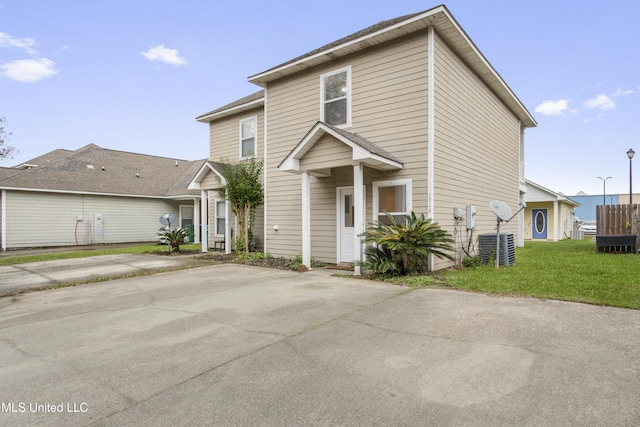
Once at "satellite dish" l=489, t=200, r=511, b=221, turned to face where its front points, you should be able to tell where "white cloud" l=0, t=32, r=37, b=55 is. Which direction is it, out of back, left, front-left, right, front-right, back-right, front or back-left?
back-right

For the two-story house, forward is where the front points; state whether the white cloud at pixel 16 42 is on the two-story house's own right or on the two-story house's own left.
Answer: on the two-story house's own right

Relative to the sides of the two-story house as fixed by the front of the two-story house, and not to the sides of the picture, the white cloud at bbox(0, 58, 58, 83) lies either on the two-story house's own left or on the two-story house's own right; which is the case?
on the two-story house's own right

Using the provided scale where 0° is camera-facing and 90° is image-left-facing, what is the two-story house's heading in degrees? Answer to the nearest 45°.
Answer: approximately 45°
